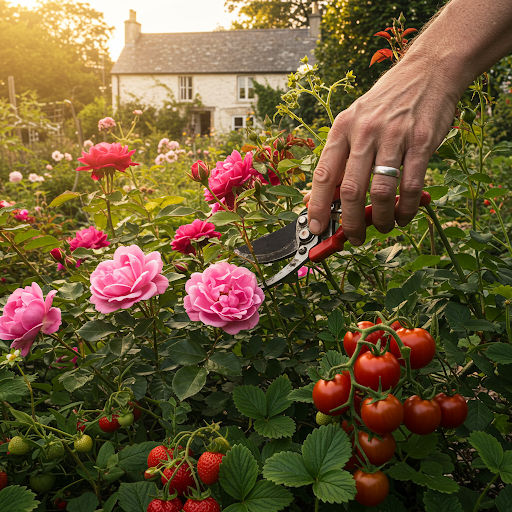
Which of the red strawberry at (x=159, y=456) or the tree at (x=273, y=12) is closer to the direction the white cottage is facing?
the red strawberry

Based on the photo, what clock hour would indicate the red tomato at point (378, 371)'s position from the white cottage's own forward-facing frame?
The red tomato is roughly at 12 o'clock from the white cottage.

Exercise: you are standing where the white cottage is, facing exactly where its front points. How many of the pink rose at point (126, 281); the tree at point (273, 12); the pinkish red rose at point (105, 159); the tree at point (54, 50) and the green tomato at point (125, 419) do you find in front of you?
3

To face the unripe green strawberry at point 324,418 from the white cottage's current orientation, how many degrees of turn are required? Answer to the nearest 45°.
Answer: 0° — it already faces it

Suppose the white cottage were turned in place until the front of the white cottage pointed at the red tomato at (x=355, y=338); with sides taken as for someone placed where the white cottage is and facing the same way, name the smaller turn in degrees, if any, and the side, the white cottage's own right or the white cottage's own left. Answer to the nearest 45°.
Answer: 0° — it already faces it

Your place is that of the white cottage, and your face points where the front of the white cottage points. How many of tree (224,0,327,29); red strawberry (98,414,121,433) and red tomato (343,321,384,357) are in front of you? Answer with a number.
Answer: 2

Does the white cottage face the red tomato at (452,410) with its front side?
yes

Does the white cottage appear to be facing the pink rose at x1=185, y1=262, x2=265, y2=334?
yes

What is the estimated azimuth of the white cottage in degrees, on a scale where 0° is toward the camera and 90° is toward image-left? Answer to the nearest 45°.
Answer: approximately 0°

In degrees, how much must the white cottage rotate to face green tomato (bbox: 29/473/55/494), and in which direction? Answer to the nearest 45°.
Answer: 0° — it already faces it

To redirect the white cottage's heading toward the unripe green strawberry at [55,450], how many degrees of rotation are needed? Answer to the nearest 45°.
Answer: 0° — it already faces it

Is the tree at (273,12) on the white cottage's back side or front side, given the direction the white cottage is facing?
on the back side

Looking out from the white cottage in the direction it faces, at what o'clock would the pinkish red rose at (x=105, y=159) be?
The pinkish red rose is roughly at 12 o'clock from the white cottage.

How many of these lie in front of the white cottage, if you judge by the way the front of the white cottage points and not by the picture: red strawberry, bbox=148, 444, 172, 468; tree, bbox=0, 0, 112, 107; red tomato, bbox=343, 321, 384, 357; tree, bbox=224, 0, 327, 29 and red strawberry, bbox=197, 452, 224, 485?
3

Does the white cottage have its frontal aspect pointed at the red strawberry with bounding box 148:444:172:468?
yes

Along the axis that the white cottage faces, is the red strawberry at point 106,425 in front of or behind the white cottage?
in front
